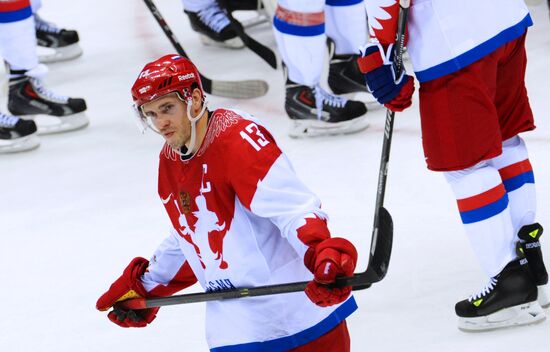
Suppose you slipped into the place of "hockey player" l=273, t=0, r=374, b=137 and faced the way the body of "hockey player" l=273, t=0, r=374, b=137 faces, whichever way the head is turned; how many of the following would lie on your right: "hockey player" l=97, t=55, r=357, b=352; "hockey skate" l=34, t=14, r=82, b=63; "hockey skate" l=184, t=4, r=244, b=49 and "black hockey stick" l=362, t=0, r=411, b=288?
2

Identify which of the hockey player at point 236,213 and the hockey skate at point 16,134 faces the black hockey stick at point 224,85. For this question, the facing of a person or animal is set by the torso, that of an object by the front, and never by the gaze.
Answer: the hockey skate

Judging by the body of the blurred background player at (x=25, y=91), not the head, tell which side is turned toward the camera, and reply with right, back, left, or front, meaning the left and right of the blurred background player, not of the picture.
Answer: right

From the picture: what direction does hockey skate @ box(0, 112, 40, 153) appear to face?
to the viewer's right

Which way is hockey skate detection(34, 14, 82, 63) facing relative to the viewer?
to the viewer's right

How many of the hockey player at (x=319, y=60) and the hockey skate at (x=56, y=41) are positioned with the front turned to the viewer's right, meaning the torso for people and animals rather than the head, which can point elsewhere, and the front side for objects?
2

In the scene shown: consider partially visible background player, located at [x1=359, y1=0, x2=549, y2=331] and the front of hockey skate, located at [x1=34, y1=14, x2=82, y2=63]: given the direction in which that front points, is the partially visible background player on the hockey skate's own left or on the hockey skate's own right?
on the hockey skate's own right

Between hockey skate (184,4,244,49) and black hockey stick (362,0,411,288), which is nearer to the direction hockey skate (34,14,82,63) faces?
the hockey skate

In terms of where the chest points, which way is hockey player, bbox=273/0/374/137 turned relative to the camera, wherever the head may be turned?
to the viewer's right

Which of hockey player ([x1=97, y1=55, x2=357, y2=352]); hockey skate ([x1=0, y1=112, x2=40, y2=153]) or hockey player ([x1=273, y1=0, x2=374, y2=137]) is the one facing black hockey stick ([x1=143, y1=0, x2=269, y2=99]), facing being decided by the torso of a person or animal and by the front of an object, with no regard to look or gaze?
the hockey skate

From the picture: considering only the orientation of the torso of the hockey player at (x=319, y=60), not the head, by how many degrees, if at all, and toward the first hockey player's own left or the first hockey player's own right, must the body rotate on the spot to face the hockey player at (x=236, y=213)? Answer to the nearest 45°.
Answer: approximately 90° to the first hockey player's own right

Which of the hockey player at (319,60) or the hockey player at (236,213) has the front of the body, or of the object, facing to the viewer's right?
the hockey player at (319,60)
